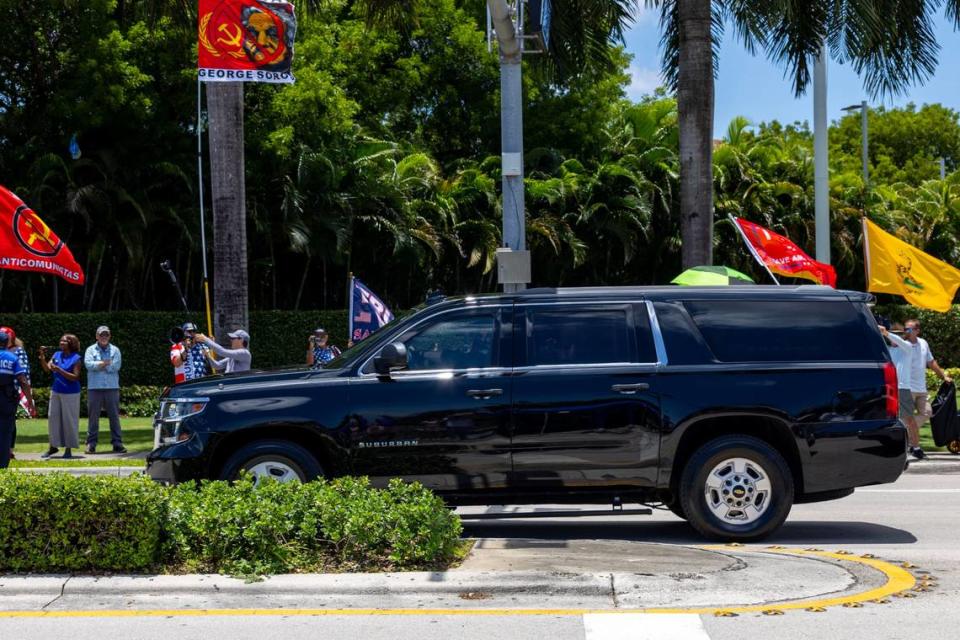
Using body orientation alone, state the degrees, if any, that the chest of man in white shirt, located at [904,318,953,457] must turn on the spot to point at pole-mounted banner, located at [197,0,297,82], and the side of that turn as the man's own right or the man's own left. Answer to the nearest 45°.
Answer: approximately 45° to the man's own right

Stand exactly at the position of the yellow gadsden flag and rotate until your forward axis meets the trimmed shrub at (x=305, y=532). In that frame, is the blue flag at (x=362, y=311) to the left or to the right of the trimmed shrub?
right

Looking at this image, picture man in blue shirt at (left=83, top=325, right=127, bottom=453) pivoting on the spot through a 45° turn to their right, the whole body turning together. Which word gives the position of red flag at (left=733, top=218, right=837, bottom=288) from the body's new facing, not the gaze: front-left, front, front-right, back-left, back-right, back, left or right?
back-left

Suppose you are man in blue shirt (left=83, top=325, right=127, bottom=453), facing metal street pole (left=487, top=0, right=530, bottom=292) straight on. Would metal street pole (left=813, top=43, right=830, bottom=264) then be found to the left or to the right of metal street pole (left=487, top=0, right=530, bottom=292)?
left

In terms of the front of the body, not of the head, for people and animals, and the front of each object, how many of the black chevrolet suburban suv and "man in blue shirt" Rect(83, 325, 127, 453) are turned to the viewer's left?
1

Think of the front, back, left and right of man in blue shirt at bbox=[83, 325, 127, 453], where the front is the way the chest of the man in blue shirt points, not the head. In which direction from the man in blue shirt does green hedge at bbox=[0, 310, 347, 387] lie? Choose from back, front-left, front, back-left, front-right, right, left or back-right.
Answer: back

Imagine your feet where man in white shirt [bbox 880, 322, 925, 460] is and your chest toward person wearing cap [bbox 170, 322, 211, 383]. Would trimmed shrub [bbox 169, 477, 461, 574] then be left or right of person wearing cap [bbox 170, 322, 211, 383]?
left

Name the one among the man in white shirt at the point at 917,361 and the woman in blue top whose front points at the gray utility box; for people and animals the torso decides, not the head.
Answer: the man in white shirt

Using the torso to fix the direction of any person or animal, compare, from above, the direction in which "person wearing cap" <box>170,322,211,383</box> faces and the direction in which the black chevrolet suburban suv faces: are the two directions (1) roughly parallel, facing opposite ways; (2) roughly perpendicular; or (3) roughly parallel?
roughly perpendicular

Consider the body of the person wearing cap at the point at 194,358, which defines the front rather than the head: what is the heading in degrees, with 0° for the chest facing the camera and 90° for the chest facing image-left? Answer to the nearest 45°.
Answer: approximately 0°

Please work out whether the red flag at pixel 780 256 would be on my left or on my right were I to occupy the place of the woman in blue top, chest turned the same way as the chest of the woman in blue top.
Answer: on my left

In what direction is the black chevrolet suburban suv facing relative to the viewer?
to the viewer's left

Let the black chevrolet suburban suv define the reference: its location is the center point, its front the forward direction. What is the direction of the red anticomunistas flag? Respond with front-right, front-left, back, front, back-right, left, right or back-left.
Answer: front-right

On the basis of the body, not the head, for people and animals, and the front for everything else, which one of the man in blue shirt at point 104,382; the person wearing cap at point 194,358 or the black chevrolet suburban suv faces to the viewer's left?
the black chevrolet suburban suv

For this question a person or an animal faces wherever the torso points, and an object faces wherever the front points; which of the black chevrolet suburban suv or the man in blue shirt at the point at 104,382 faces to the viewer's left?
the black chevrolet suburban suv

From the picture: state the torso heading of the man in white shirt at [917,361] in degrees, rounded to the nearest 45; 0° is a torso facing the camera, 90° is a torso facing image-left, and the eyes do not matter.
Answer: approximately 45°
